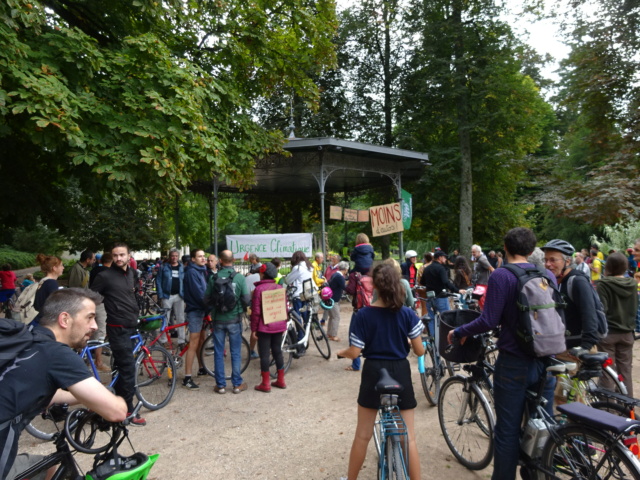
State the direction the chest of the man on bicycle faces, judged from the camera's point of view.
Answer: to the viewer's right

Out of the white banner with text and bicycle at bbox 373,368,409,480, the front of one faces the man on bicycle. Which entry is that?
the white banner with text

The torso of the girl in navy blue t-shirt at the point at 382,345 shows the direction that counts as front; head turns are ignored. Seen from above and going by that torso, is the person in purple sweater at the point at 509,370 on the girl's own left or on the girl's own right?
on the girl's own right

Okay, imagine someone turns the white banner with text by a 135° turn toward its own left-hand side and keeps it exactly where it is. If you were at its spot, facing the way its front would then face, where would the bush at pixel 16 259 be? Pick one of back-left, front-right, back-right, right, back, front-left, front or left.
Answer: left

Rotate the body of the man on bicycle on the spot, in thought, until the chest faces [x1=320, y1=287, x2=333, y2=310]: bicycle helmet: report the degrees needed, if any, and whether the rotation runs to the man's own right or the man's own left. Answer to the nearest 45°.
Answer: approximately 45° to the man's own left

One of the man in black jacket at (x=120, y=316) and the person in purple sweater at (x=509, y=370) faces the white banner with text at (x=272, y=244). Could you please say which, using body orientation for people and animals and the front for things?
the person in purple sweater

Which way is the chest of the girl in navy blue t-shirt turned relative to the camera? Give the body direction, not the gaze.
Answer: away from the camera

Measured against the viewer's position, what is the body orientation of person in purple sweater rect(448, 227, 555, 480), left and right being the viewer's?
facing away from the viewer and to the left of the viewer

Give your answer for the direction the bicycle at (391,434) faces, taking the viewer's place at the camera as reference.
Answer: facing away from the viewer

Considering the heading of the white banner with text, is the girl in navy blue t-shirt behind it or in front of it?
in front

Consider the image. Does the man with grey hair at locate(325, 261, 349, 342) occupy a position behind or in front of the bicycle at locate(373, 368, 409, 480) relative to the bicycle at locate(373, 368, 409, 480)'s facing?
in front

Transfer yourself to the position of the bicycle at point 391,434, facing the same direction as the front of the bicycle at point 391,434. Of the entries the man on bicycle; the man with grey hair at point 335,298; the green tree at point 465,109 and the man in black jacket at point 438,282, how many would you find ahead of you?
3

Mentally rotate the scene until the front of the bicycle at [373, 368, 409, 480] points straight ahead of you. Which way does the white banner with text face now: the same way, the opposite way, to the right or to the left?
the opposite way

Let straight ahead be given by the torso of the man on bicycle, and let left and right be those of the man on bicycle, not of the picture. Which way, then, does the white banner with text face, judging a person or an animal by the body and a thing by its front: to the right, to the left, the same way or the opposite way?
to the right

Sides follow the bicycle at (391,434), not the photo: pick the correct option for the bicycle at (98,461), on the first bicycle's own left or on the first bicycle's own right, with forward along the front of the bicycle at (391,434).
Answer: on the first bicycle's own left

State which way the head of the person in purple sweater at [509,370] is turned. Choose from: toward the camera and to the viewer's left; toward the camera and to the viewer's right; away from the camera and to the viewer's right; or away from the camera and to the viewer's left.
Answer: away from the camera and to the viewer's left
